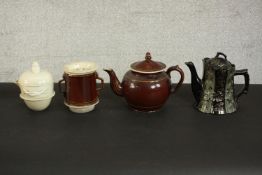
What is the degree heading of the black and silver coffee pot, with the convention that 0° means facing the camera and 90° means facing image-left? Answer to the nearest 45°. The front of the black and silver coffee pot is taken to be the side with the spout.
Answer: approximately 90°

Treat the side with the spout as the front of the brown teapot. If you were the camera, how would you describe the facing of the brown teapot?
facing to the left of the viewer

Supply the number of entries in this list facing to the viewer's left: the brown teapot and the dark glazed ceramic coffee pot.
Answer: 2
